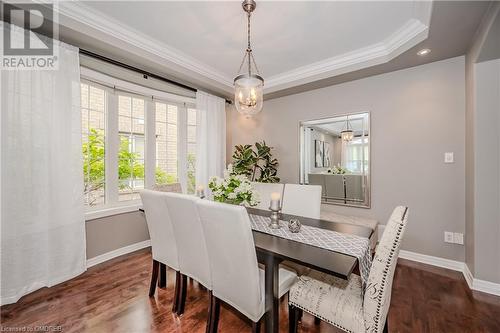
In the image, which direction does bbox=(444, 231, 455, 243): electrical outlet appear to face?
toward the camera

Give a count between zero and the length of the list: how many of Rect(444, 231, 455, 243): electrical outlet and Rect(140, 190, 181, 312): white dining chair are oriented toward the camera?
1

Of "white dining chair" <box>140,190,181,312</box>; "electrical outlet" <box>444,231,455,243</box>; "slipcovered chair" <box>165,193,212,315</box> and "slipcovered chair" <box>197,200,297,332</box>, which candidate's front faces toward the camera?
the electrical outlet

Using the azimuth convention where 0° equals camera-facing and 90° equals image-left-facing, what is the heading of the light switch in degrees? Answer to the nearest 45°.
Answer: approximately 0°

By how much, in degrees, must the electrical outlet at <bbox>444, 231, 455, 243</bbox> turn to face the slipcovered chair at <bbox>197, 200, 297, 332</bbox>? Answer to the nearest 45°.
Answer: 0° — it already faces it

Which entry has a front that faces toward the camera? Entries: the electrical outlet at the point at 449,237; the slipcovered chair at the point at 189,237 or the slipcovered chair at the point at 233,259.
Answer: the electrical outlet

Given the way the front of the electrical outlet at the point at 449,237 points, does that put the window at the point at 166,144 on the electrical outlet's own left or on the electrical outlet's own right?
on the electrical outlet's own right

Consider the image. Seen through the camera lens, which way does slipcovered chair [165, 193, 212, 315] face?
facing away from the viewer and to the right of the viewer

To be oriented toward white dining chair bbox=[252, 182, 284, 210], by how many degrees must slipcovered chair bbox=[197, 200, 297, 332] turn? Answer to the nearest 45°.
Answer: approximately 45° to its left

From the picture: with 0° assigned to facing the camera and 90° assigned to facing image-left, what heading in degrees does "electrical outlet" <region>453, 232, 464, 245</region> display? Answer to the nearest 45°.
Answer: approximately 0°

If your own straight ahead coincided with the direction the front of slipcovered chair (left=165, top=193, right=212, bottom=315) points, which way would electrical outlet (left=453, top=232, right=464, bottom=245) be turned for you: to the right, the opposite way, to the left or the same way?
the opposite way

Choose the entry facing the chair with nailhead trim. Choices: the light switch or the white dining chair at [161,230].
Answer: the light switch

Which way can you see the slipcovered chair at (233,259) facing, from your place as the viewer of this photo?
facing away from the viewer and to the right of the viewer

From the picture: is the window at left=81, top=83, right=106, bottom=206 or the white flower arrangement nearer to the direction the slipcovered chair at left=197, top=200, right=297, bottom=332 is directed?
the white flower arrangement

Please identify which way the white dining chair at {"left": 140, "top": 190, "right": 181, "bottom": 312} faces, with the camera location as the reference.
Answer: facing away from the viewer and to the right of the viewer

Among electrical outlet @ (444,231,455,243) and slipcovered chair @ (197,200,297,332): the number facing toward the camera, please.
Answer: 1

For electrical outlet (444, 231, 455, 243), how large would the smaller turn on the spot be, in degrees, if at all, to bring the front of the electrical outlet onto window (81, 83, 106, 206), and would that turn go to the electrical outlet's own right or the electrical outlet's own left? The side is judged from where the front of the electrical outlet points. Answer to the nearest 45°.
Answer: approximately 45° to the electrical outlet's own right

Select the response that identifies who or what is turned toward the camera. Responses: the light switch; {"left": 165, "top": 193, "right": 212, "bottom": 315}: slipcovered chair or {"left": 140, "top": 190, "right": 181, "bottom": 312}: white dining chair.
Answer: the light switch
